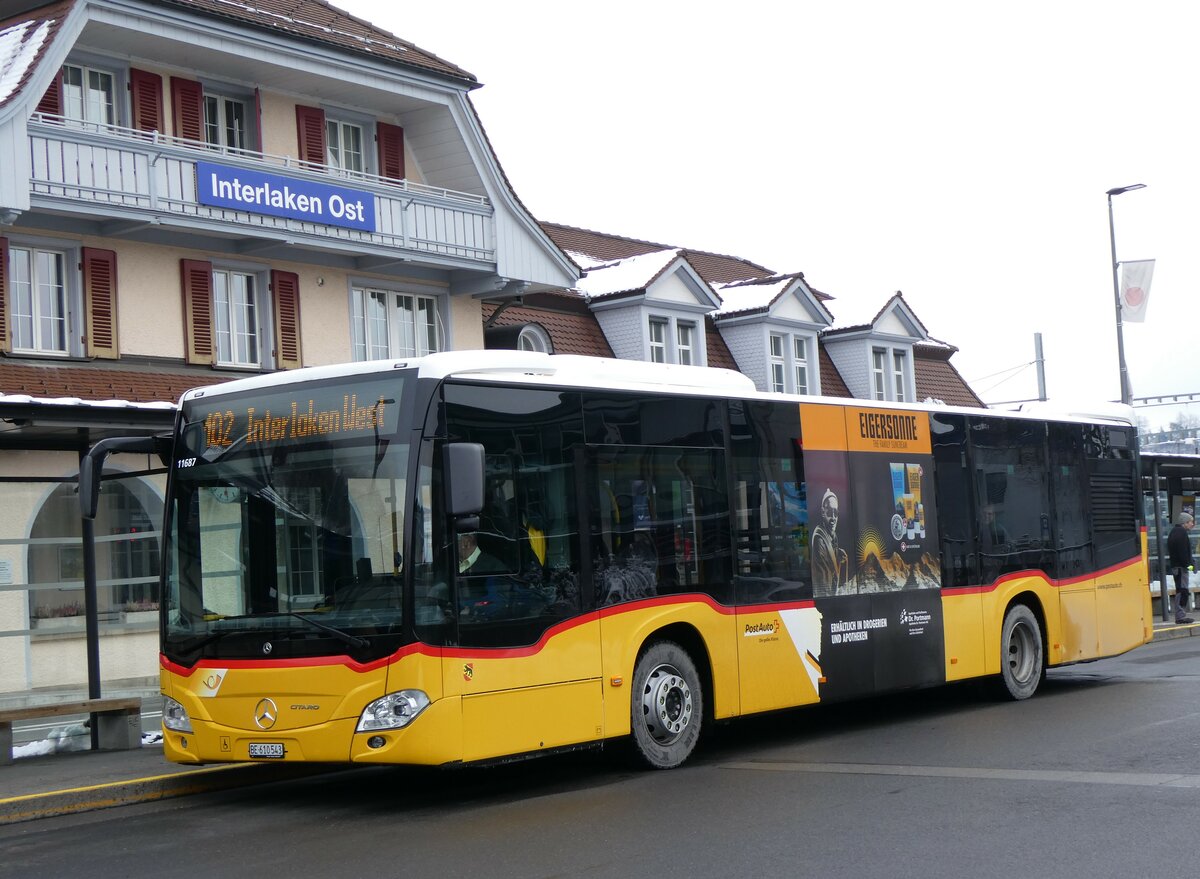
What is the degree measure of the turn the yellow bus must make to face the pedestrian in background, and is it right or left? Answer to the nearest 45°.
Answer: approximately 180°

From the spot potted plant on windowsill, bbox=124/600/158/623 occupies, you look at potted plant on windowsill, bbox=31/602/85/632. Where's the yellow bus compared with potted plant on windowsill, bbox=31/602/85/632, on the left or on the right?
left

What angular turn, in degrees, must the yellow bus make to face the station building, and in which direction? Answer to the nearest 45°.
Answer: approximately 90° to its right

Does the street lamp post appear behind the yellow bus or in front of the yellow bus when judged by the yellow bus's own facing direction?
behind

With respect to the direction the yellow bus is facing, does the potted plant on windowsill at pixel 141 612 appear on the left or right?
on its right

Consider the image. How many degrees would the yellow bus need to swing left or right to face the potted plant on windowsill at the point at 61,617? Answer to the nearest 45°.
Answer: approximately 90° to its right

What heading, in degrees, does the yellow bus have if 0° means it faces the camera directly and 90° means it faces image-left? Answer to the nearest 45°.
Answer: approximately 45°
